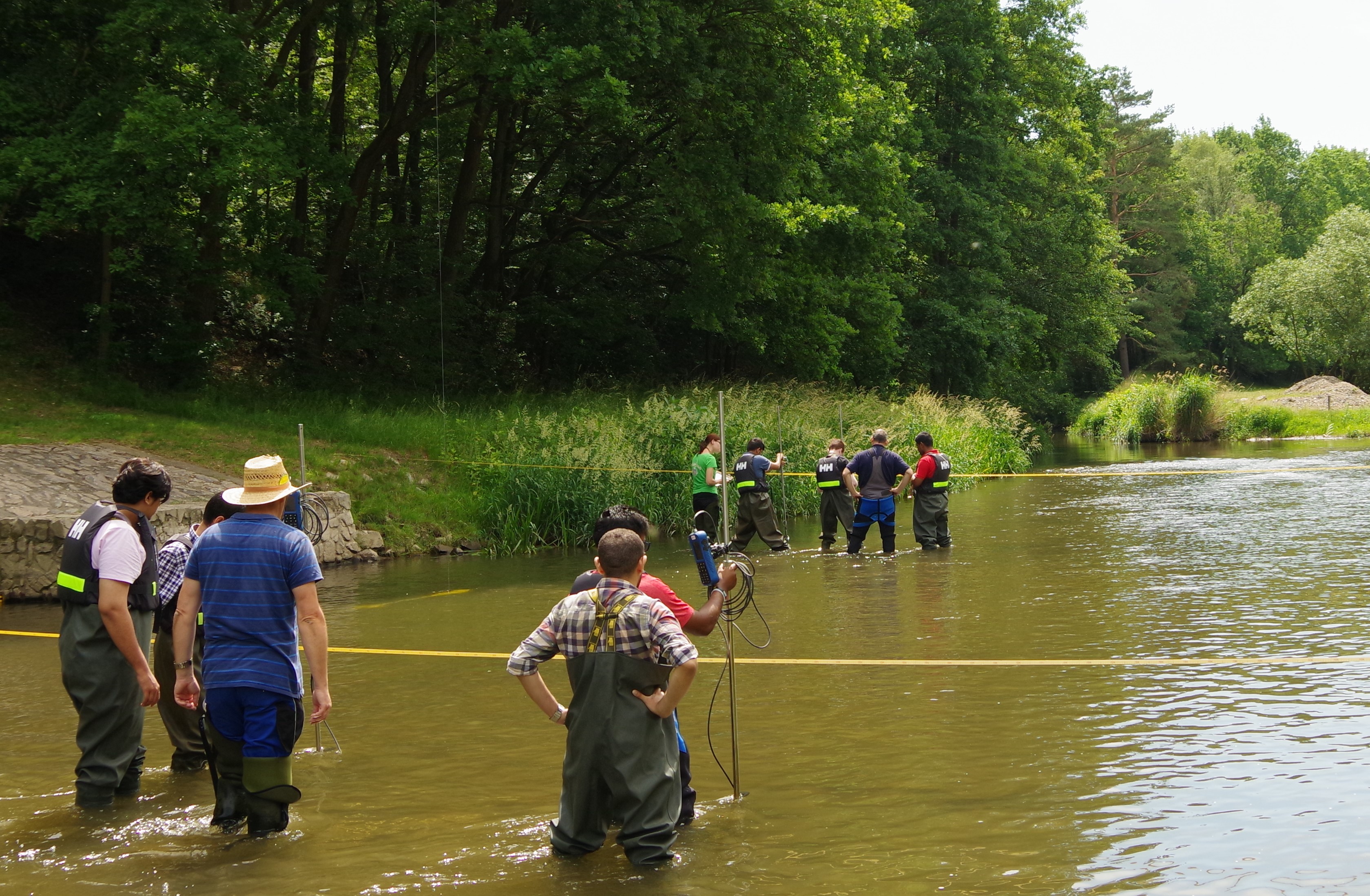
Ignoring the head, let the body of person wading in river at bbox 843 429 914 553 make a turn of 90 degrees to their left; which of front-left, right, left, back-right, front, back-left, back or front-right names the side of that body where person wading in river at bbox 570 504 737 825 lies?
left

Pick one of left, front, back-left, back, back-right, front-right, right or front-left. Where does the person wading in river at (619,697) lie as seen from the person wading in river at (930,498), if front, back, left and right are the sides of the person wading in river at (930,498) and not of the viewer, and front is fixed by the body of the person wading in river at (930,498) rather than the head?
back-left

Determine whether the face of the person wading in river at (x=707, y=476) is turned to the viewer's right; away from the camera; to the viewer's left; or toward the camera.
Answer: to the viewer's right

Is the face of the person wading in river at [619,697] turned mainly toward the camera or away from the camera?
away from the camera

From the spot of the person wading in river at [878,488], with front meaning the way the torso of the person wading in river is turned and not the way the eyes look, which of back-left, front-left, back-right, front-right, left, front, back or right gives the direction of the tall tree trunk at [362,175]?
front-left

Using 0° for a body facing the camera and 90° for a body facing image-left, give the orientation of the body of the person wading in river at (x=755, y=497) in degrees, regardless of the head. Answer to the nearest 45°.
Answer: approximately 225°

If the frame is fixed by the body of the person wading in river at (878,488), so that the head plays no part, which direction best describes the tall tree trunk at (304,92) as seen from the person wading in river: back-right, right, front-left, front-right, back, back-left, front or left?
front-left

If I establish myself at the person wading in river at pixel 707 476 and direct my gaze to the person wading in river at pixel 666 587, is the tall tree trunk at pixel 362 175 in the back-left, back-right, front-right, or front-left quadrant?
back-right

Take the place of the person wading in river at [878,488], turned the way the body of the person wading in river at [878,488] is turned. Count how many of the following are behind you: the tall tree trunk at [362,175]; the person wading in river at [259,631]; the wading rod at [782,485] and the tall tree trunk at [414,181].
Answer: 1

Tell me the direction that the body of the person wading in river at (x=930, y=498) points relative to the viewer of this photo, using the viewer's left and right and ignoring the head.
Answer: facing away from the viewer and to the left of the viewer

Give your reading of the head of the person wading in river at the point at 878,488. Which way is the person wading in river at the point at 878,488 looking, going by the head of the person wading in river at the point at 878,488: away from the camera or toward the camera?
away from the camera

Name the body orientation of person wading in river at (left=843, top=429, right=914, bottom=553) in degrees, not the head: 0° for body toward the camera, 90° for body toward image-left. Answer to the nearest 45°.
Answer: approximately 180°

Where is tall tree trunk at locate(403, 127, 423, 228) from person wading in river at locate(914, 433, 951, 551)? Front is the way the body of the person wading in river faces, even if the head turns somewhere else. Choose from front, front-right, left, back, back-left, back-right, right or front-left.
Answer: front
